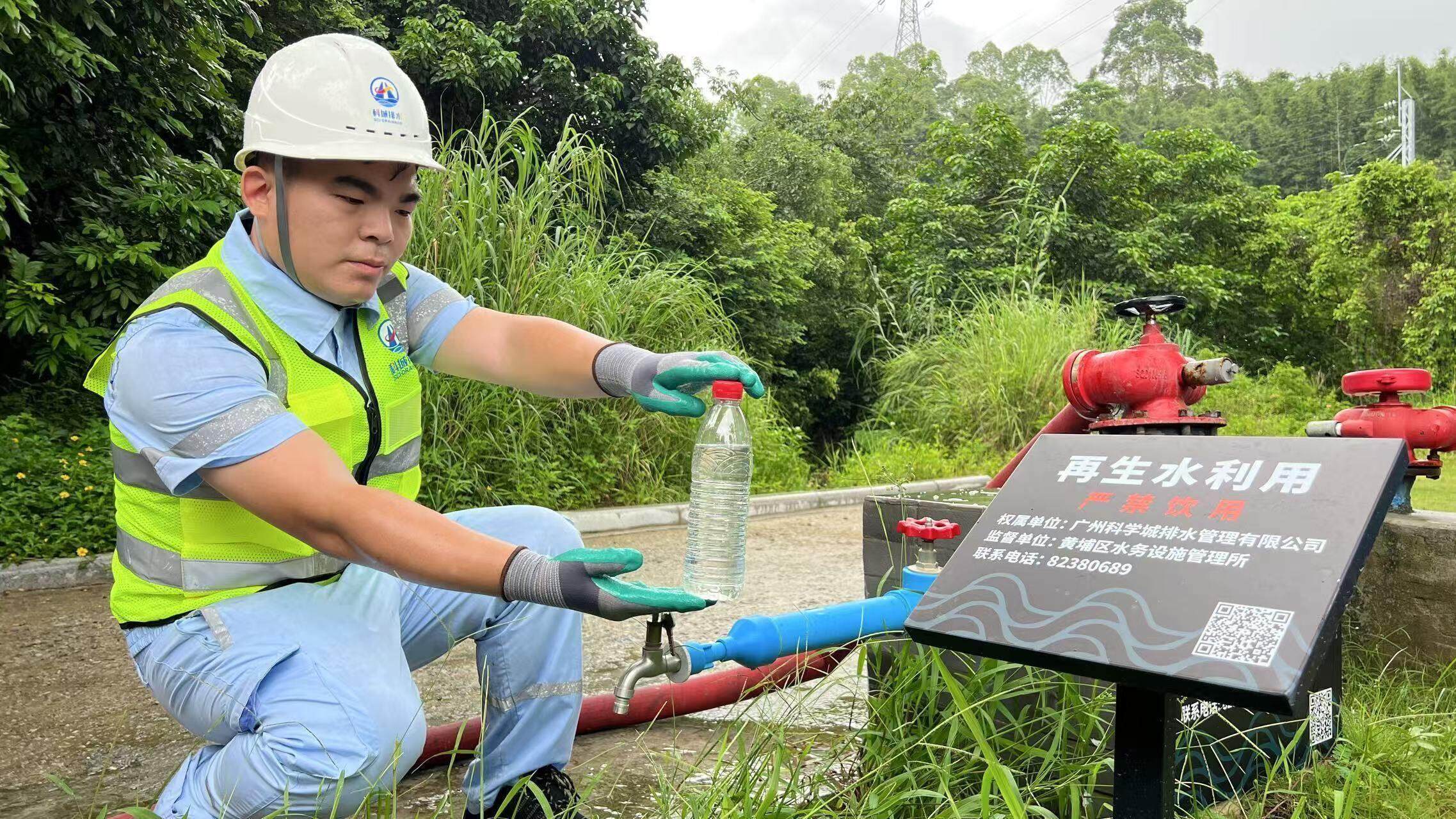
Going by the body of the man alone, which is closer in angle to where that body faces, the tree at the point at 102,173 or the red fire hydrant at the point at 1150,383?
the red fire hydrant

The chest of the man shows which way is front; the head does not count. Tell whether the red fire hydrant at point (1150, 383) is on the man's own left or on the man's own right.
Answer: on the man's own left

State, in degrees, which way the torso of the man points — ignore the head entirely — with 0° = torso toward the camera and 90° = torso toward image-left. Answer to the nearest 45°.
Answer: approximately 315°

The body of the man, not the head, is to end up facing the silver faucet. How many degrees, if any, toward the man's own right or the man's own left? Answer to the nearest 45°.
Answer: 0° — they already face it

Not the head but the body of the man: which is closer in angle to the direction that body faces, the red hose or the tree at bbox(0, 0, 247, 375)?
the red hose

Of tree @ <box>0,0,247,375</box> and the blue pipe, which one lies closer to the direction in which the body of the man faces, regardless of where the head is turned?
the blue pipe

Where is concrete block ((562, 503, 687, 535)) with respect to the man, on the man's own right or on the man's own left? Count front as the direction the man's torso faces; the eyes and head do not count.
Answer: on the man's own left

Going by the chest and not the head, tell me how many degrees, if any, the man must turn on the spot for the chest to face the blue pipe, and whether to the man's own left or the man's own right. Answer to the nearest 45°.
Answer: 0° — they already face it

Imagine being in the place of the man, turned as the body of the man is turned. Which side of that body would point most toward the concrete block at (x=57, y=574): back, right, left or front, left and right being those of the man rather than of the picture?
back

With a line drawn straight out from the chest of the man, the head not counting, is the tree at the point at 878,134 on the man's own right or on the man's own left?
on the man's own left
